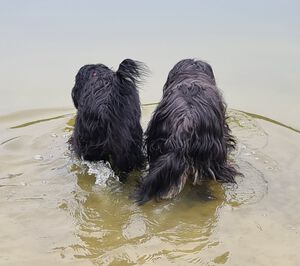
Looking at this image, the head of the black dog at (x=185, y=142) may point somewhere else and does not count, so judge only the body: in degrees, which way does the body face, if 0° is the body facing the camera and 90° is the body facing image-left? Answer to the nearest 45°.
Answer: approximately 180°

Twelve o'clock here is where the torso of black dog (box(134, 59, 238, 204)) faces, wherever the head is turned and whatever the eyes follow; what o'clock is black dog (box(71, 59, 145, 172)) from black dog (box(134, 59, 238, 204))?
black dog (box(71, 59, 145, 172)) is roughly at 10 o'clock from black dog (box(134, 59, 238, 204)).
